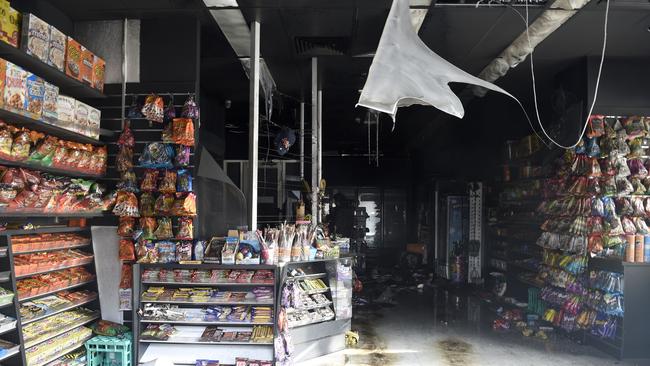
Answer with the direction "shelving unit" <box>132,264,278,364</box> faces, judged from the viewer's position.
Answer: facing the viewer

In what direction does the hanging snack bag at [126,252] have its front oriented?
toward the camera

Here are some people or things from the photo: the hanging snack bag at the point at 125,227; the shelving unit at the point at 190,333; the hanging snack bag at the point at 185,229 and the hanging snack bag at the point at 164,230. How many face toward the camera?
4

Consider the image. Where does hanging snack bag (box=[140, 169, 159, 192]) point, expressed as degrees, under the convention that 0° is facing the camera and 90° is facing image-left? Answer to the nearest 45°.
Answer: approximately 0°

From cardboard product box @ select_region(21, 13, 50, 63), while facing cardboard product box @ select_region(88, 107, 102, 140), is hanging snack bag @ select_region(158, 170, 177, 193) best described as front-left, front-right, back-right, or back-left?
front-right

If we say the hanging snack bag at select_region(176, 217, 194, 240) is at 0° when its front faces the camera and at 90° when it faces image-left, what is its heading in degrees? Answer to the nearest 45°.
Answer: approximately 0°

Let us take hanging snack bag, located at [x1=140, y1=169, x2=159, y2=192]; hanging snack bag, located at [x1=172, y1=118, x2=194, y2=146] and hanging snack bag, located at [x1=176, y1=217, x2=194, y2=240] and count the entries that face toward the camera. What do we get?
3

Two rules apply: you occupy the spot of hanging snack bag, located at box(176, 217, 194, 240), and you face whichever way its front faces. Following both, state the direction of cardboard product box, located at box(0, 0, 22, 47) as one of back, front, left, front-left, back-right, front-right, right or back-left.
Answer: front-right
